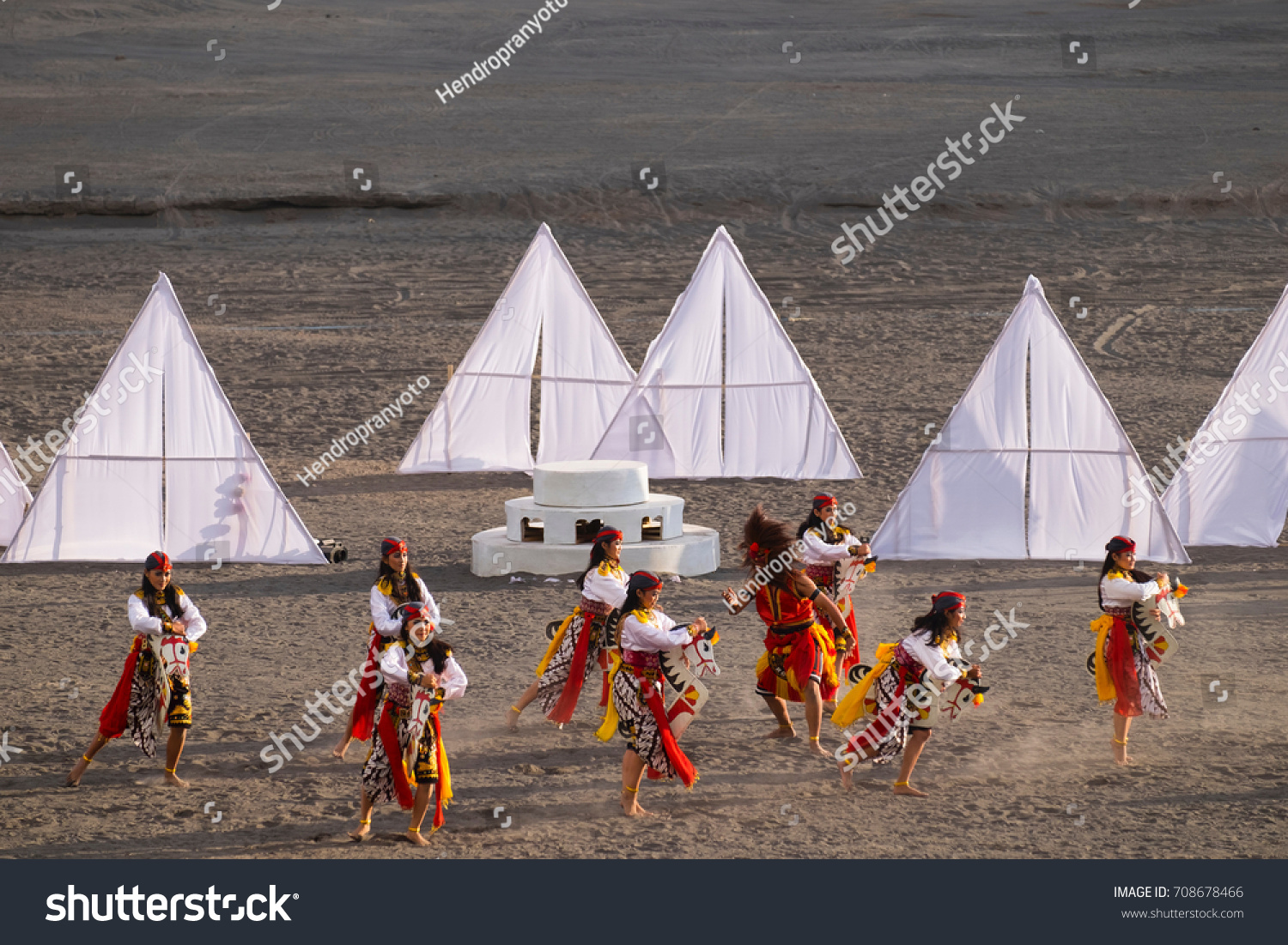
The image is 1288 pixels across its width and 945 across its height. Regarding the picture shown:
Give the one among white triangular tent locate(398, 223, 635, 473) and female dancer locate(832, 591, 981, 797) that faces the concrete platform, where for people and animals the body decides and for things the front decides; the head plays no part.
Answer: the white triangular tent

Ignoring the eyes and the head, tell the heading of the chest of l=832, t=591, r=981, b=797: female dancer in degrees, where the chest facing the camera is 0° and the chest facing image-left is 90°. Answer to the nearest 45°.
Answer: approximately 270°

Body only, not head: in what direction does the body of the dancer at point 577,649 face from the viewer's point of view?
to the viewer's right

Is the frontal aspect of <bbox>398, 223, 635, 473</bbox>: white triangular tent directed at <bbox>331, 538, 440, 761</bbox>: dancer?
yes

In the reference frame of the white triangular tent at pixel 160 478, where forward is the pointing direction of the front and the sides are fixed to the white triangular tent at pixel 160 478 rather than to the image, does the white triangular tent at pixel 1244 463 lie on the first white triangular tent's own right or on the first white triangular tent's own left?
on the first white triangular tent's own left

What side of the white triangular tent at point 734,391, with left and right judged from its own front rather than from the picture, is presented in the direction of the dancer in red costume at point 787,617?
front

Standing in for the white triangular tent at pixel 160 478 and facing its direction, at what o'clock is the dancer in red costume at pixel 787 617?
The dancer in red costume is roughly at 11 o'clock from the white triangular tent.

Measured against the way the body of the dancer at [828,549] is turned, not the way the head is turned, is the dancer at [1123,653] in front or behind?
in front

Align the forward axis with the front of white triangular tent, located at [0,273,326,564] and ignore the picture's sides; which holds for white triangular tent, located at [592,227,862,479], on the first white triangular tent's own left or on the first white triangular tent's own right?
on the first white triangular tent's own left

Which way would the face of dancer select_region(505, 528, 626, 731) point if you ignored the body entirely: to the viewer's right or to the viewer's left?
to the viewer's right

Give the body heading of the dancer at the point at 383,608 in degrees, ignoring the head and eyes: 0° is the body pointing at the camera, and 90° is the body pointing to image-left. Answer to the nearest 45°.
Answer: approximately 315°

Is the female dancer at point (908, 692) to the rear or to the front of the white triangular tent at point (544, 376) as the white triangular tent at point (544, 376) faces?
to the front

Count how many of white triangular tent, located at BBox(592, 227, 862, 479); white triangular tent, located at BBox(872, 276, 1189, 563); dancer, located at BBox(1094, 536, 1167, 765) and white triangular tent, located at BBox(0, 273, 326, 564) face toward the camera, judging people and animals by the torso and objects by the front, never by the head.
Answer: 3

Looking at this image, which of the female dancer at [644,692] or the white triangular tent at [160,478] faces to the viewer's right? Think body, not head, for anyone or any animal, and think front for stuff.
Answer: the female dancer

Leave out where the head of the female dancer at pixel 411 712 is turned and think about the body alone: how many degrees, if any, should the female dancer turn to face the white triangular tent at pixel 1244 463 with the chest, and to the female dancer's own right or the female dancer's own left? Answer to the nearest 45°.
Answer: approximately 135° to the female dancer's own left
